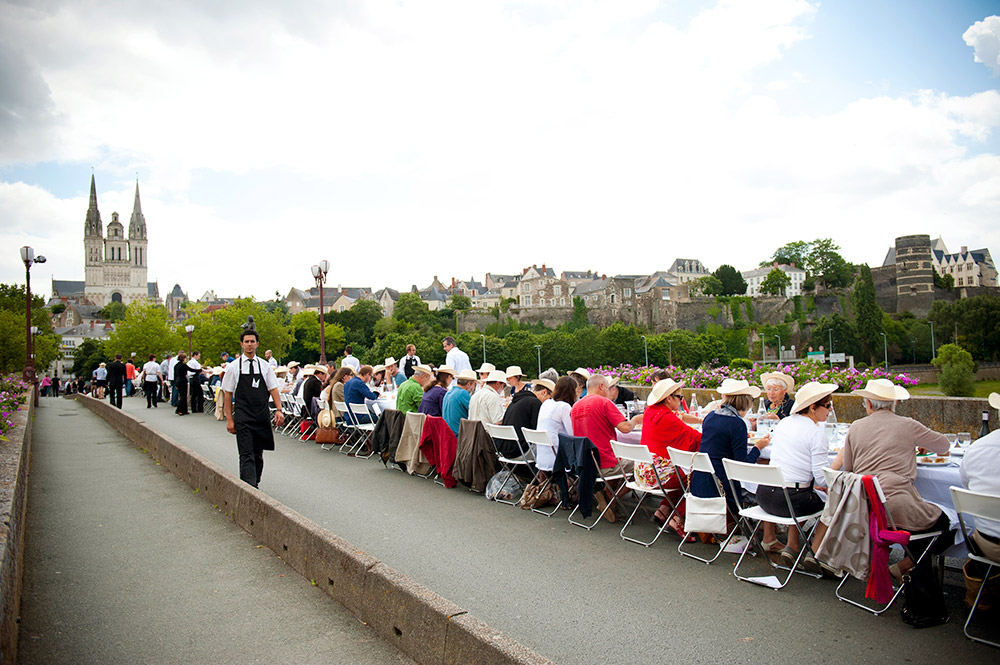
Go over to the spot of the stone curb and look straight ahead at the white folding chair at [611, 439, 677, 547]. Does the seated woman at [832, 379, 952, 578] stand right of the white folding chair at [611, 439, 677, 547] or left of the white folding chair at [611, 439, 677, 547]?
right

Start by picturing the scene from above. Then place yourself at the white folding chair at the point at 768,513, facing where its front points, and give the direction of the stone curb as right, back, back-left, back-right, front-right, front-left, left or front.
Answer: back

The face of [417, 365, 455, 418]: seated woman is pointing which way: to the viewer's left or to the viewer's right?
to the viewer's right

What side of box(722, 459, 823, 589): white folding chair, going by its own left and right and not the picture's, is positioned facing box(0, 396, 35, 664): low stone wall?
back

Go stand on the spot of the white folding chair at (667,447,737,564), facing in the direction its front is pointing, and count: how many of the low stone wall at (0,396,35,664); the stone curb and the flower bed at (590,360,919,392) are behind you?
2

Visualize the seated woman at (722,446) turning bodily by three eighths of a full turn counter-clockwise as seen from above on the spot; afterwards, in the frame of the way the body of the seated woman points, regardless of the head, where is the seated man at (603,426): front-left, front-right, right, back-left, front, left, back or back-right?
front-right

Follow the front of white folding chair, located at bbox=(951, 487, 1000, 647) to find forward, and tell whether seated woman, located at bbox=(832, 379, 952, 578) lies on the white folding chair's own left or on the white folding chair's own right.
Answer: on the white folding chair's own left

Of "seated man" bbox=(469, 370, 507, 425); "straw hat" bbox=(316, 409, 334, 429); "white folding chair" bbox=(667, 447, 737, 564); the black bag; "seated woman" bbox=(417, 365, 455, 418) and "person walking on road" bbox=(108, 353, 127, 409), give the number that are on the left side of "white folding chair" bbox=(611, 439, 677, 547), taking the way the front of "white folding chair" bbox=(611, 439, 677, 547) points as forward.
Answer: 4

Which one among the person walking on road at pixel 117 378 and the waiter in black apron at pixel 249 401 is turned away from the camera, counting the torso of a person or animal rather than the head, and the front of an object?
the person walking on road

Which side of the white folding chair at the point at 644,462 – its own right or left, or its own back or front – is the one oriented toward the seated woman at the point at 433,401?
left

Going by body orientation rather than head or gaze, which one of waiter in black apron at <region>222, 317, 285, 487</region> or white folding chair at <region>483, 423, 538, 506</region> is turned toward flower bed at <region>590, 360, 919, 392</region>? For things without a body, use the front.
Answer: the white folding chair

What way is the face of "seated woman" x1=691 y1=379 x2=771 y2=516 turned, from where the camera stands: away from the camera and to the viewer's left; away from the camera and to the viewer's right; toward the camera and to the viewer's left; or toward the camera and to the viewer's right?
away from the camera and to the viewer's right

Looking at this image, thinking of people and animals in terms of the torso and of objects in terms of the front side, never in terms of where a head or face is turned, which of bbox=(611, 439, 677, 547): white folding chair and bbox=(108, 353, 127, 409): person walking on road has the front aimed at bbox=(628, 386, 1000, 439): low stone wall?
the white folding chair

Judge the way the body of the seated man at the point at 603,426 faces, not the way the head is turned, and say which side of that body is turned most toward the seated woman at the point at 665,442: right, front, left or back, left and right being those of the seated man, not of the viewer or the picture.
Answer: right

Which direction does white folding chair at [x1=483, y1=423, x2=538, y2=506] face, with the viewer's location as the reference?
facing away from the viewer and to the right of the viewer

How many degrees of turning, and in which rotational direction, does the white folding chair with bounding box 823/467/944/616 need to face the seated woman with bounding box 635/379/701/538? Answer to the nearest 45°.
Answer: approximately 90° to its left

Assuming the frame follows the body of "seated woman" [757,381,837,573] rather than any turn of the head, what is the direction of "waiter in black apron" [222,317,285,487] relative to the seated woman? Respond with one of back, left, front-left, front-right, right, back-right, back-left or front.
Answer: back-left
